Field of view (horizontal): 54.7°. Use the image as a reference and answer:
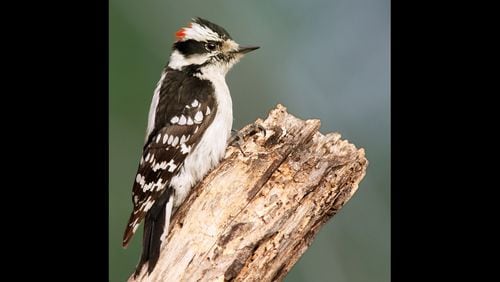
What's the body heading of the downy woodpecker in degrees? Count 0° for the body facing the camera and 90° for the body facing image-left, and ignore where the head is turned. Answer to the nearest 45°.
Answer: approximately 270°
